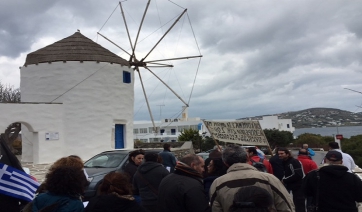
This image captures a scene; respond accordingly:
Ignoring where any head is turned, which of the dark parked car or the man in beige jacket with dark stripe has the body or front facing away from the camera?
the man in beige jacket with dark stripe

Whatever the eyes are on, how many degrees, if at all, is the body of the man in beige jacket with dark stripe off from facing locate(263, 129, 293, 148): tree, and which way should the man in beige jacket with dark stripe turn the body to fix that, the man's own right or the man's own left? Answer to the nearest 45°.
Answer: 0° — they already face it

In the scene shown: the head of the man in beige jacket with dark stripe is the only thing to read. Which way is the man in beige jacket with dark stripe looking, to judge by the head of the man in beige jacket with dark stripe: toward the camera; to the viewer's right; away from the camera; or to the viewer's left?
away from the camera

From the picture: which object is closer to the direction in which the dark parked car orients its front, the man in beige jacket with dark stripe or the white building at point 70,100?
the man in beige jacket with dark stripe

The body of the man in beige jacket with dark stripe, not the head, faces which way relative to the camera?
away from the camera

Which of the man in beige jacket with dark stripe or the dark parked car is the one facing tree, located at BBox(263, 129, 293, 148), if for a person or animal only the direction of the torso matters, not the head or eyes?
the man in beige jacket with dark stripe

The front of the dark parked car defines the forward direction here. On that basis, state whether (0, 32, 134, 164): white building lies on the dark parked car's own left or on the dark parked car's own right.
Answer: on the dark parked car's own right

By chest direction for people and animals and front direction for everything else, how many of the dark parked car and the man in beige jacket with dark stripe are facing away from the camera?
1

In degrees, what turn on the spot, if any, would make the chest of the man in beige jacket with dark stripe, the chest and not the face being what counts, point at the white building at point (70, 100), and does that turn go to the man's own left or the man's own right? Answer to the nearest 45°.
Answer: approximately 45° to the man's own left

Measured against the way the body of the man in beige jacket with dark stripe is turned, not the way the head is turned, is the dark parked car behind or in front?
in front
